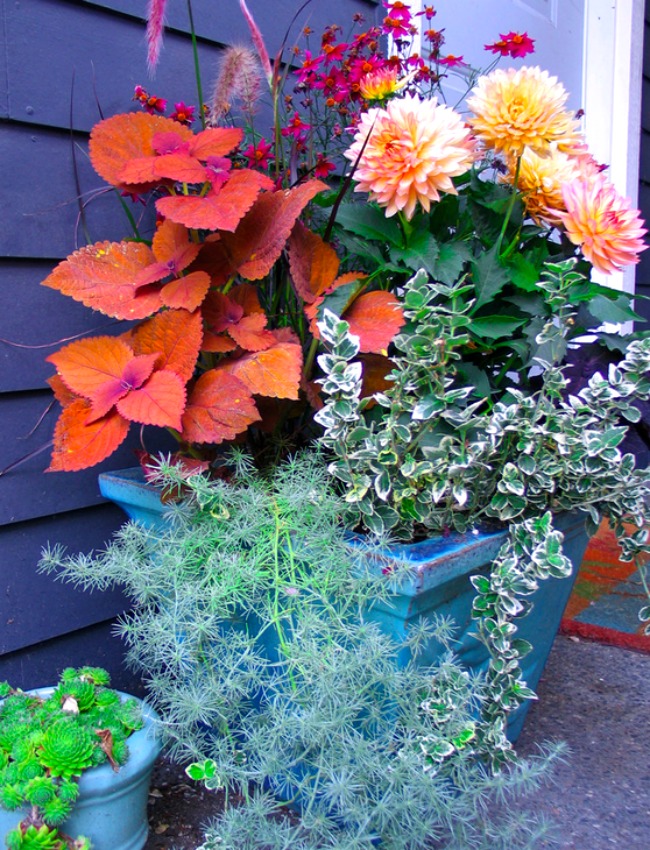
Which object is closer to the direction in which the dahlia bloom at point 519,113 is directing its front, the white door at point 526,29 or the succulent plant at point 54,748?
the succulent plant

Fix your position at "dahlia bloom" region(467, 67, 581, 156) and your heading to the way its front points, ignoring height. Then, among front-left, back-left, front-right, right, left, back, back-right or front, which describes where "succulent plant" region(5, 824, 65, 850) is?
front-right

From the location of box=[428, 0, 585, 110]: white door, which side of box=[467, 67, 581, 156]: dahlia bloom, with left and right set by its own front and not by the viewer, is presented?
back

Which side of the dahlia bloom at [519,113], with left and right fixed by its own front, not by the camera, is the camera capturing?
front

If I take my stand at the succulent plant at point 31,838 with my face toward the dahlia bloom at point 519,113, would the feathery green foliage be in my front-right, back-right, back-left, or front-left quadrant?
front-right

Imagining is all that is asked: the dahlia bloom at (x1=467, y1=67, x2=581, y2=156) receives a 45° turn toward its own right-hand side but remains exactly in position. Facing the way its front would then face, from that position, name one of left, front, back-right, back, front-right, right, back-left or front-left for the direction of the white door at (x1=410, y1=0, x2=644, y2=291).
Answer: back-right

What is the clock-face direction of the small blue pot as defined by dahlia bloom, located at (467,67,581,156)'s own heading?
The small blue pot is roughly at 1 o'clock from the dahlia bloom.

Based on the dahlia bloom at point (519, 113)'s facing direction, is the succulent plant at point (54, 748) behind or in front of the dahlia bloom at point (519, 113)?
in front
